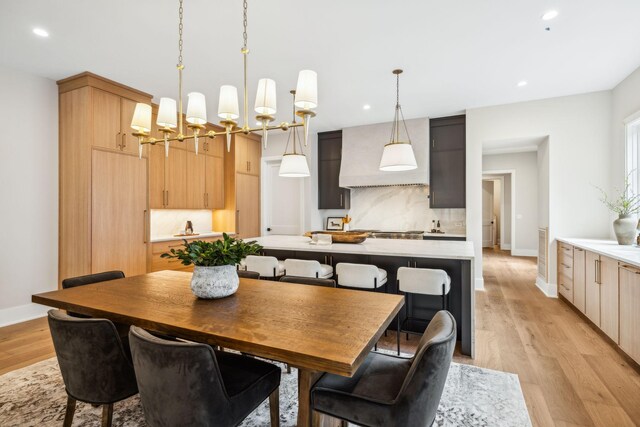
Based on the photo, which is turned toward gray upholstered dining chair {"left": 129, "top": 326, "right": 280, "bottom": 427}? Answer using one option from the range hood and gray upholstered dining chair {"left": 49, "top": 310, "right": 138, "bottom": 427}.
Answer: the range hood

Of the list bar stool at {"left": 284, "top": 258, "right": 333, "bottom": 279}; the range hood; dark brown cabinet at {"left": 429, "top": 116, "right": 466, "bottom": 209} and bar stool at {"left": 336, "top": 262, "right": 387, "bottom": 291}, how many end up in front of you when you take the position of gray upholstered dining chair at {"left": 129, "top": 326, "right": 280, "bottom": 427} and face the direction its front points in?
4

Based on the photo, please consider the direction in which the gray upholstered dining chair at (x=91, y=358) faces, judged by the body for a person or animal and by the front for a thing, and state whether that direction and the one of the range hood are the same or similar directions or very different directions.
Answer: very different directions

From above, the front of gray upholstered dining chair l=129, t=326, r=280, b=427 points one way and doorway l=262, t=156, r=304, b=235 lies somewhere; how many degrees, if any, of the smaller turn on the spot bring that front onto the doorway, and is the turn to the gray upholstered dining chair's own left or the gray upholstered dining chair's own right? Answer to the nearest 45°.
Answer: approximately 45° to the gray upholstered dining chair's own left

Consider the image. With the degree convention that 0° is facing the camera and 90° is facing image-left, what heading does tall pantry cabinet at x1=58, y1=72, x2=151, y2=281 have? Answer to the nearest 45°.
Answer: approximately 315°

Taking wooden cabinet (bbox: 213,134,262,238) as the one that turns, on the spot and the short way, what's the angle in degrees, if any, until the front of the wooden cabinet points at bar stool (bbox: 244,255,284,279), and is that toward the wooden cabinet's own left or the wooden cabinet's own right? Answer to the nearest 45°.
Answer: approximately 45° to the wooden cabinet's own right

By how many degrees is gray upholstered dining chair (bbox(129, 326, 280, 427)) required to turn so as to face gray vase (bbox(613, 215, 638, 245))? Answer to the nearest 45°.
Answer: approximately 45° to its right

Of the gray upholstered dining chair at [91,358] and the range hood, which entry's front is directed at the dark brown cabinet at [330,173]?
the gray upholstered dining chair

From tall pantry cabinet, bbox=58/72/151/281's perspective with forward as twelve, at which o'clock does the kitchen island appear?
The kitchen island is roughly at 12 o'clock from the tall pantry cabinet.

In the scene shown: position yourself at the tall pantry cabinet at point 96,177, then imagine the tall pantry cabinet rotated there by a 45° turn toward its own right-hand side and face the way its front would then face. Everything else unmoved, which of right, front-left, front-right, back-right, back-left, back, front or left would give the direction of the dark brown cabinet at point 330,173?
left

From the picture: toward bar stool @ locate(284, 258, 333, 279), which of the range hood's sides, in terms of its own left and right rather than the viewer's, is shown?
front

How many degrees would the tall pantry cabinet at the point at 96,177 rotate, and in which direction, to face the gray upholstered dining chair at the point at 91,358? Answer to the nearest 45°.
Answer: approximately 45° to its right

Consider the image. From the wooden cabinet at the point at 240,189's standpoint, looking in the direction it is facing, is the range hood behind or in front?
in front

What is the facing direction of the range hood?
toward the camera

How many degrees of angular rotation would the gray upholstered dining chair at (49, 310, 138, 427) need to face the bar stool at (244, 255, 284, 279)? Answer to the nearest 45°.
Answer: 0° — it already faces it

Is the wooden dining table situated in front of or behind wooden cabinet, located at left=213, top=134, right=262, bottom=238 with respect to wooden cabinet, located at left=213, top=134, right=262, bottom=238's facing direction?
in front

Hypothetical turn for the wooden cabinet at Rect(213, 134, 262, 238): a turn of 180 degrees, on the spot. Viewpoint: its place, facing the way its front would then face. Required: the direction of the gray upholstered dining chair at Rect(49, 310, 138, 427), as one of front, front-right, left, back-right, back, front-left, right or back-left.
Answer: back-left

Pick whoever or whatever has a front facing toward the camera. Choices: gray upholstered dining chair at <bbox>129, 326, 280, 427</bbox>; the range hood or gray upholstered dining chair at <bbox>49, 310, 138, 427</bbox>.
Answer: the range hood
